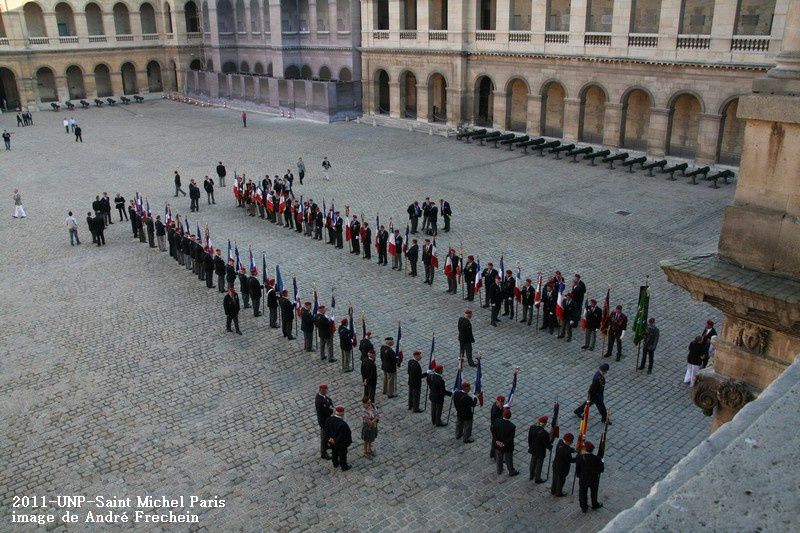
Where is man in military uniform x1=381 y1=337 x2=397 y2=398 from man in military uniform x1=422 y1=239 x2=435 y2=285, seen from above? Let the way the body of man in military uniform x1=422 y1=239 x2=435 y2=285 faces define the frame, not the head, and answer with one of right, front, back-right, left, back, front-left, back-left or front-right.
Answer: front-left

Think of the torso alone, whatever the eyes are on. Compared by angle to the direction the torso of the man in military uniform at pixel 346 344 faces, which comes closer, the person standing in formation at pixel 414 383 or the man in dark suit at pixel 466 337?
the man in dark suit

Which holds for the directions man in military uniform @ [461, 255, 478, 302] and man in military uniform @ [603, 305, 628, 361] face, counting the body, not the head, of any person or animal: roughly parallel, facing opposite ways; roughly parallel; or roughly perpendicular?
roughly parallel

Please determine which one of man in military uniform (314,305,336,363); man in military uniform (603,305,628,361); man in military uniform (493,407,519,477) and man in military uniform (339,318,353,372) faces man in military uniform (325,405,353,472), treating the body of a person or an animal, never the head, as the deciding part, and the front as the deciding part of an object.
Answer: man in military uniform (603,305,628,361)

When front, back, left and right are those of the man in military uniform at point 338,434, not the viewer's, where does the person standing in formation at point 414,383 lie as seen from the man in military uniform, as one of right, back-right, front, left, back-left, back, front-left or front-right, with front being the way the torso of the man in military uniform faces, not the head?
front

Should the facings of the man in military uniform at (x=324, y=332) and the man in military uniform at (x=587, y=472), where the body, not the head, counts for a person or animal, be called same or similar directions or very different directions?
same or similar directions

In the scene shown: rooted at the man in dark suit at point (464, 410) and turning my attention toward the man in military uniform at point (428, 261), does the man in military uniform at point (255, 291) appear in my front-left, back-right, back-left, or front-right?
front-left

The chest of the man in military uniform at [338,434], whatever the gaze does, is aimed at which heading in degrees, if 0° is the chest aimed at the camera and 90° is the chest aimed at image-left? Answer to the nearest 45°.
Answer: approximately 225°

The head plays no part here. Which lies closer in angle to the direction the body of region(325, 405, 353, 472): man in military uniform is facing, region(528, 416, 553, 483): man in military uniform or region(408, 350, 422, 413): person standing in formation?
the person standing in formation

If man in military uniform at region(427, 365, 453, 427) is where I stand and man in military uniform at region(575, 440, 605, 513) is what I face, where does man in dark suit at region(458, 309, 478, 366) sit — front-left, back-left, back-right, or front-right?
back-left

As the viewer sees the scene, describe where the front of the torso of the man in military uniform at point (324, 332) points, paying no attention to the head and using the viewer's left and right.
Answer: facing away from the viewer and to the right of the viewer

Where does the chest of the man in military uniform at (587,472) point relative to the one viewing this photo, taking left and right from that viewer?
facing away from the viewer and to the right of the viewer

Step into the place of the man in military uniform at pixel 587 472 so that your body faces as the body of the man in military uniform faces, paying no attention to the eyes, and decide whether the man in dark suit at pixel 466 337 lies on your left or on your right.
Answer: on your left

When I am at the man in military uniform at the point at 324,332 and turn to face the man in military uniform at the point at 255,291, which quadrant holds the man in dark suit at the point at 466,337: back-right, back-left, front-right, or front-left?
back-right

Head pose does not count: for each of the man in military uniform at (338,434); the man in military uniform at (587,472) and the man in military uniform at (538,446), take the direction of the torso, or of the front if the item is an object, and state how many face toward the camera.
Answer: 0

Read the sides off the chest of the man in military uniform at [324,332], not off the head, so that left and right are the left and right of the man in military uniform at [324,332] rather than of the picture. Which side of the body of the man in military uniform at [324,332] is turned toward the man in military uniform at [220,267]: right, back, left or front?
left

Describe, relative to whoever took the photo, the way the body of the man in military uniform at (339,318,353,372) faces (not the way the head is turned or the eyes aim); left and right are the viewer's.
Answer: facing away from the viewer and to the right of the viewer

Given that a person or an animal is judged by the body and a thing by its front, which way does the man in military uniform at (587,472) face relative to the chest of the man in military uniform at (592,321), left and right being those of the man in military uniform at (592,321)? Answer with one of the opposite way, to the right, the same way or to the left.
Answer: the opposite way

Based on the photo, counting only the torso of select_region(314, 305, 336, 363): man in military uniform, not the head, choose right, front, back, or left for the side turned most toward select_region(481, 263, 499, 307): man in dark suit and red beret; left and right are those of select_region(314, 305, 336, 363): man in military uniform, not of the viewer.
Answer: front

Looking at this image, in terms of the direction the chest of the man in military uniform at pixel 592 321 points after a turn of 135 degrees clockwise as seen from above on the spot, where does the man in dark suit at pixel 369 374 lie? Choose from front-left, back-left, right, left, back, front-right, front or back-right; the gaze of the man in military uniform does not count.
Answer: back-left

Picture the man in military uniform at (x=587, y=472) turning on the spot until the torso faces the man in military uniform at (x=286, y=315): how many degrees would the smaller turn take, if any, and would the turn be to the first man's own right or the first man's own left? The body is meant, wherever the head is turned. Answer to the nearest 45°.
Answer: approximately 90° to the first man's own left

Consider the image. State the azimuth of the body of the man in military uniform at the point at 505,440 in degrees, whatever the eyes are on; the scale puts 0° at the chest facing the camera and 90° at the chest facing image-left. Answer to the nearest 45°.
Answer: approximately 225°

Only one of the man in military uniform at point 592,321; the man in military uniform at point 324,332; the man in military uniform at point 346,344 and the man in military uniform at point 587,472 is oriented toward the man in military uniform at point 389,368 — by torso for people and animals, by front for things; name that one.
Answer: the man in military uniform at point 592,321
